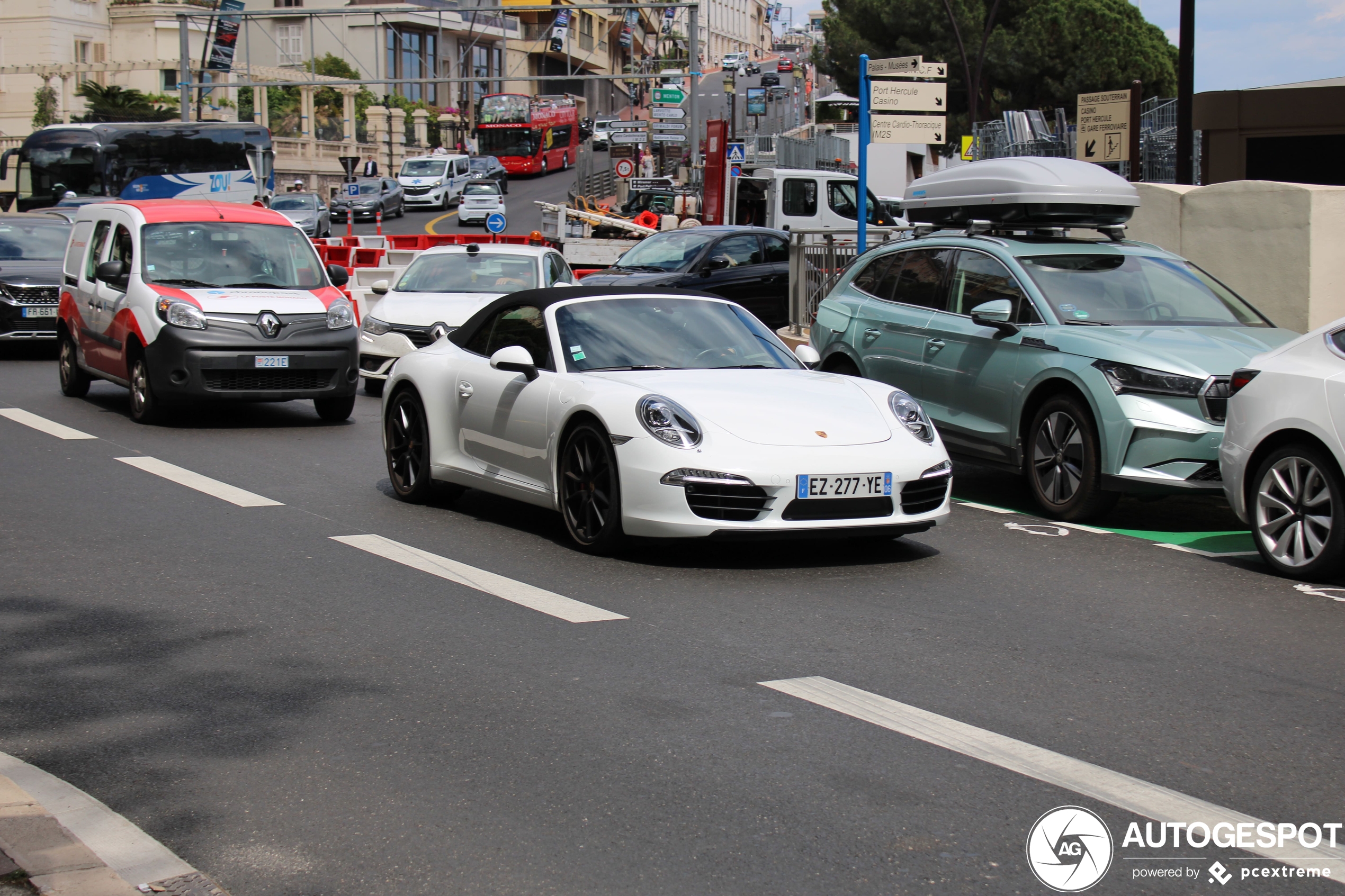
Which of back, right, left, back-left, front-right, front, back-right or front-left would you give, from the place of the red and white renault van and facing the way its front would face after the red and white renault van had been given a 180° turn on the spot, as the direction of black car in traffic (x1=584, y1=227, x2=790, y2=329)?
right

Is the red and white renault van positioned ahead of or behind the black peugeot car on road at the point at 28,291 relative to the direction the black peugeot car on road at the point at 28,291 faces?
ahead

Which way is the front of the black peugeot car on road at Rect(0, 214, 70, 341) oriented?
toward the camera

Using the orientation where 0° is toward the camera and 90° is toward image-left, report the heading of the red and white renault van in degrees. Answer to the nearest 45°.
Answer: approximately 315°

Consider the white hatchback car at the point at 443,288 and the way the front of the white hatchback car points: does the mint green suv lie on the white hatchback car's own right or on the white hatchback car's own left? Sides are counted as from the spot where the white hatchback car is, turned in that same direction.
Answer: on the white hatchback car's own left

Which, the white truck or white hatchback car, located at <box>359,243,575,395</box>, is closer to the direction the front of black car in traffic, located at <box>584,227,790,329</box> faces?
the white hatchback car

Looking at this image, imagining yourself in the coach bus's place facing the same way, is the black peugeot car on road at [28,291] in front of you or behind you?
in front

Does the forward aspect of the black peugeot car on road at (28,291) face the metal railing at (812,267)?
no

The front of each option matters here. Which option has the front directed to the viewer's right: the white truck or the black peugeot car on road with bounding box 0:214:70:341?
the white truck

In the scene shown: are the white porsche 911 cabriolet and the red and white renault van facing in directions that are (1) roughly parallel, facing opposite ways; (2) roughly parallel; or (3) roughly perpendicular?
roughly parallel

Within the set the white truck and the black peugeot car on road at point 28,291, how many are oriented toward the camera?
1

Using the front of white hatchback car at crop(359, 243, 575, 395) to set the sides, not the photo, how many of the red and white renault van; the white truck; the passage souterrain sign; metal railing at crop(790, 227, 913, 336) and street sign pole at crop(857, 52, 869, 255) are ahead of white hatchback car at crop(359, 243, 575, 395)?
1

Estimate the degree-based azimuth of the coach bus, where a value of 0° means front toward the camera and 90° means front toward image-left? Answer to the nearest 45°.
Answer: approximately 45°

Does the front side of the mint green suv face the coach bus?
no

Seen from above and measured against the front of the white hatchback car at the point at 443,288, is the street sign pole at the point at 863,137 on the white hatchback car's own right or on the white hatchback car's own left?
on the white hatchback car's own left
